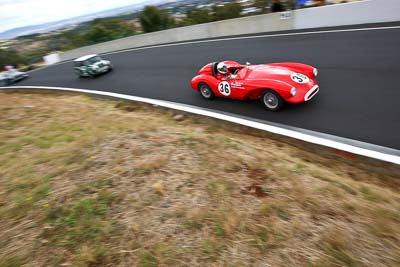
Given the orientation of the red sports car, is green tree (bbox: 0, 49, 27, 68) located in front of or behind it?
behind

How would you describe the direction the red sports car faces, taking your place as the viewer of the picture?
facing the viewer and to the right of the viewer

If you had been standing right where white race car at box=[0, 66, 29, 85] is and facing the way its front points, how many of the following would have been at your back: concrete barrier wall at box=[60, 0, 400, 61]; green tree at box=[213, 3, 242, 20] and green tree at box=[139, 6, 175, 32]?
0

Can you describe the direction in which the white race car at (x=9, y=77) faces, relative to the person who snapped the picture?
facing to the right of the viewer

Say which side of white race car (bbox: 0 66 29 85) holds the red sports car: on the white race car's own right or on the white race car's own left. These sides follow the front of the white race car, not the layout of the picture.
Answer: on the white race car's own right

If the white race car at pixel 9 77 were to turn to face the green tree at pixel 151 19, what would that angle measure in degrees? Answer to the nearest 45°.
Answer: approximately 45° to its left

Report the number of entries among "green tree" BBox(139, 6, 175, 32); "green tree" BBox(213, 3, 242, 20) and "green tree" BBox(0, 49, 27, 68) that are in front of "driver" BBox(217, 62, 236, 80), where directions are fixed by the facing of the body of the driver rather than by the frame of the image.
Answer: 0

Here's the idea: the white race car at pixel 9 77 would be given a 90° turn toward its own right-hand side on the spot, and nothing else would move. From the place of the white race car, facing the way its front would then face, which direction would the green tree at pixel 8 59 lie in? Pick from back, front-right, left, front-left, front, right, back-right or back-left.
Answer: back

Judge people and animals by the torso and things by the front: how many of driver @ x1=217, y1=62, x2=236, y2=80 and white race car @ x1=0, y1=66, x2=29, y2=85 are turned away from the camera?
0

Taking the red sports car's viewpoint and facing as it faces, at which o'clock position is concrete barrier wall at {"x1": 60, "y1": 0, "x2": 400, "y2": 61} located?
The concrete barrier wall is roughly at 8 o'clock from the red sports car.

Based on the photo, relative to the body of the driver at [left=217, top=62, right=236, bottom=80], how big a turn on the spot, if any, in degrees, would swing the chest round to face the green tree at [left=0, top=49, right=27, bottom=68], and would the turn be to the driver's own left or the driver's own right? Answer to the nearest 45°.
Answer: approximately 180°

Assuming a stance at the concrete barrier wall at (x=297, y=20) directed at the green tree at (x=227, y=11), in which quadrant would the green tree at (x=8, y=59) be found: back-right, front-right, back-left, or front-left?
front-left

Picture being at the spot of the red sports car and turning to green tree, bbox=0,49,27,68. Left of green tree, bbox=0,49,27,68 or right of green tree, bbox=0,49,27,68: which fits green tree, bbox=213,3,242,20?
right

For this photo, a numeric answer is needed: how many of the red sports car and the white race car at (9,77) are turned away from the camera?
0
